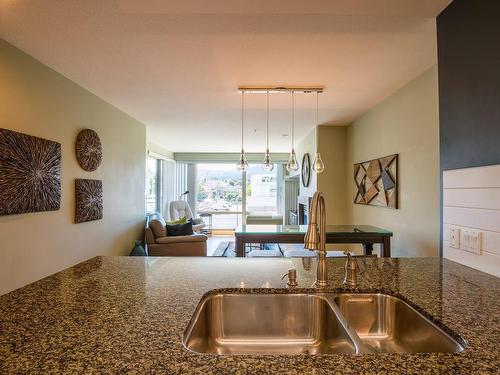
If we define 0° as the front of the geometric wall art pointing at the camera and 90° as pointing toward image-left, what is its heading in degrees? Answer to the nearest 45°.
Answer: approximately 45°

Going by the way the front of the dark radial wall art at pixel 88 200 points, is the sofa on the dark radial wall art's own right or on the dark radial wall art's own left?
on the dark radial wall art's own left

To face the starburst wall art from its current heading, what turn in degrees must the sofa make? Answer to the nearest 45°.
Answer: approximately 135° to its right

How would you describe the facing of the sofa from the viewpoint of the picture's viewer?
facing to the right of the viewer

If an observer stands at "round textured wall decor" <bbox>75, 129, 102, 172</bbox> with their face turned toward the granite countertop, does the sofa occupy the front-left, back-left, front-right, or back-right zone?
back-left

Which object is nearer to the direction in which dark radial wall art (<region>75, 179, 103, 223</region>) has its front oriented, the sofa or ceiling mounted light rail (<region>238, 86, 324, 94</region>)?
the ceiling mounted light rail

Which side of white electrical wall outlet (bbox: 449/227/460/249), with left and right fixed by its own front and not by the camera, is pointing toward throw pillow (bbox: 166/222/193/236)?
right

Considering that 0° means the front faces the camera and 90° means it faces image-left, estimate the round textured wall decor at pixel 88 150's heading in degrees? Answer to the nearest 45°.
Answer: approximately 315°

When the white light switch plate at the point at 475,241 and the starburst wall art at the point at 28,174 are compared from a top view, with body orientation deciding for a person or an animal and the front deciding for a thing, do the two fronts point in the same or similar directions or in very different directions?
very different directions

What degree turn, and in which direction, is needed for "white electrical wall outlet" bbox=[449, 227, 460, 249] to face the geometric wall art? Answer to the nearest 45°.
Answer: approximately 135° to its right

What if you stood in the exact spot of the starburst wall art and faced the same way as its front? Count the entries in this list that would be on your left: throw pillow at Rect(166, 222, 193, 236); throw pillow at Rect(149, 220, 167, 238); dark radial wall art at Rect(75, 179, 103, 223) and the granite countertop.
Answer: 3

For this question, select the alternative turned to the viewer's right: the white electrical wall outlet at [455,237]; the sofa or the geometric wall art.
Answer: the sofa

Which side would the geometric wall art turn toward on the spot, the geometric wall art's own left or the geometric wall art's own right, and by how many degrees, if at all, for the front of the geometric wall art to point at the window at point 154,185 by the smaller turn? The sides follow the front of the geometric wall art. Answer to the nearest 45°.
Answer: approximately 45° to the geometric wall art's own right
